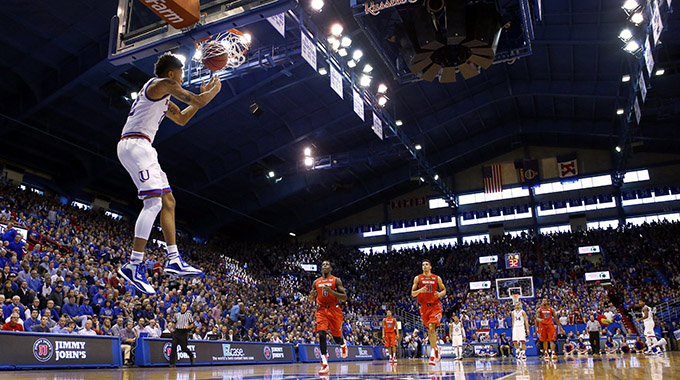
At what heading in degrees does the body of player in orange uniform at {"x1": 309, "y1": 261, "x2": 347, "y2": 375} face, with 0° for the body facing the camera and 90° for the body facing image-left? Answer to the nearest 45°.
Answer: approximately 0°

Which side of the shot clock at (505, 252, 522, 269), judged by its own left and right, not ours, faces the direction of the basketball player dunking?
front

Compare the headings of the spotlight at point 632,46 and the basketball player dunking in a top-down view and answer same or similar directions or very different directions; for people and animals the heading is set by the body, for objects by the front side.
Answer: very different directions

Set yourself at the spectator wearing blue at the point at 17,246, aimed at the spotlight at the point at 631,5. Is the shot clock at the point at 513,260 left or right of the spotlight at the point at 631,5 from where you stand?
left

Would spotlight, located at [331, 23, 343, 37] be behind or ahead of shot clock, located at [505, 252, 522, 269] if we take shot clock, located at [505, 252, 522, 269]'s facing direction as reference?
ahead

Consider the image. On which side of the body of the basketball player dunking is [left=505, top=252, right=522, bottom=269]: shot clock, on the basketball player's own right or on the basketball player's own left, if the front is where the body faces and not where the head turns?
on the basketball player's own left

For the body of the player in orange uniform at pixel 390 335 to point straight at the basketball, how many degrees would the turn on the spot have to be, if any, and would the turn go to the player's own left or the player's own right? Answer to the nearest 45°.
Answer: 0° — they already face it

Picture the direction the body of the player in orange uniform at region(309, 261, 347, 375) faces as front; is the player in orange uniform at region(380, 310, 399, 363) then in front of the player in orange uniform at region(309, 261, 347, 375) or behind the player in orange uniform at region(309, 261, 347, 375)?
behind
